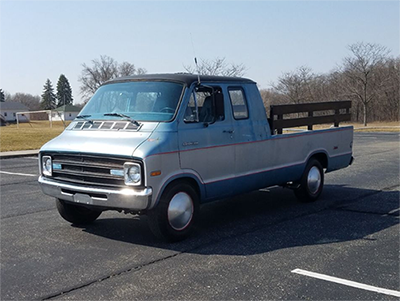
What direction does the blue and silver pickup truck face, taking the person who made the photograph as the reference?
facing the viewer and to the left of the viewer
